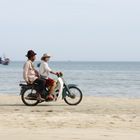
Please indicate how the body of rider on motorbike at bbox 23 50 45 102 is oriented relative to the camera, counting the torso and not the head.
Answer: to the viewer's right

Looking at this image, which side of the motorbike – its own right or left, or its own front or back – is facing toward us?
right

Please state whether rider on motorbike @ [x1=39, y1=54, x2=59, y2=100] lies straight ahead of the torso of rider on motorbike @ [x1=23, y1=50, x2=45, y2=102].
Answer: yes

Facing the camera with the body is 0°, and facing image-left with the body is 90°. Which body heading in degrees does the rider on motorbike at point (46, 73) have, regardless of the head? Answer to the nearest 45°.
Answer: approximately 270°

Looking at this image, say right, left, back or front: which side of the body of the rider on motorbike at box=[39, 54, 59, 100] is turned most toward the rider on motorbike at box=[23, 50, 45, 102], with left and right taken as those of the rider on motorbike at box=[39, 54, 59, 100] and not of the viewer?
back
